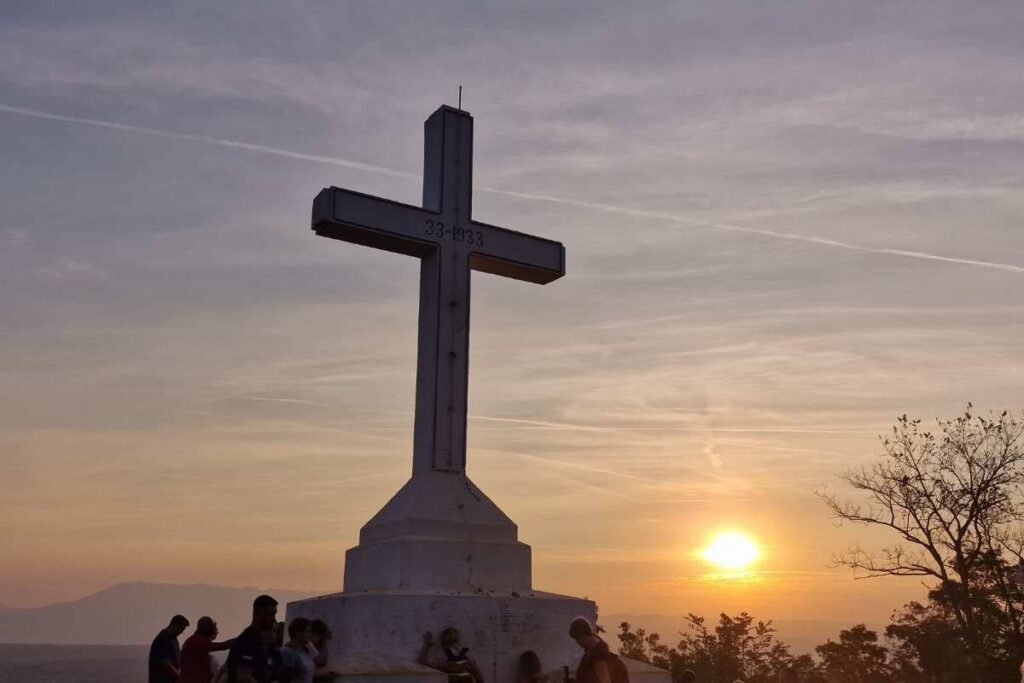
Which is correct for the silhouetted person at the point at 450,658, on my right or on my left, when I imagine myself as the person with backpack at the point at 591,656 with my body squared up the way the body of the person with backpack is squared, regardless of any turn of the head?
on my right

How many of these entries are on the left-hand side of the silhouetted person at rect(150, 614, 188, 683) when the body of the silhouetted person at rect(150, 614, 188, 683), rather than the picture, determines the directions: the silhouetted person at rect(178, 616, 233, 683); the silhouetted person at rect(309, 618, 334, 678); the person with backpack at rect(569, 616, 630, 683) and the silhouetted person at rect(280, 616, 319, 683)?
0

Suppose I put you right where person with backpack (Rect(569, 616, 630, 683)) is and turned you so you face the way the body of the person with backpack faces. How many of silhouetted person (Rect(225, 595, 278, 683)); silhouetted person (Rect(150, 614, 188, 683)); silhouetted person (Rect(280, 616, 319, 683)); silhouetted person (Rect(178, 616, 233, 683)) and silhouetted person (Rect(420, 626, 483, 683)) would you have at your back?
0

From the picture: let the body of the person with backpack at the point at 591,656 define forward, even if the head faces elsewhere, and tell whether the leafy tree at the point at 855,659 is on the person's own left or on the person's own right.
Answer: on the person's own right

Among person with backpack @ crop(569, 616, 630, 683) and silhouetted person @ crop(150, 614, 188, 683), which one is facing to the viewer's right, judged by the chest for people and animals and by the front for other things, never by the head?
the silhouetted person

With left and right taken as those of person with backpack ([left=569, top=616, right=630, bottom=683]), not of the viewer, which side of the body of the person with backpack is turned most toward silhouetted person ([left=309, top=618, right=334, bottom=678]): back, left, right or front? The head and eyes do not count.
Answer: front

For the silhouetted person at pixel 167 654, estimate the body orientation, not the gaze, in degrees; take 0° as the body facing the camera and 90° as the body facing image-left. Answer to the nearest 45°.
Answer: approximately 270°

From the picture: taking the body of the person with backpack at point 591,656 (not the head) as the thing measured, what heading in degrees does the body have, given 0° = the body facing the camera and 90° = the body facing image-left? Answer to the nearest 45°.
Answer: approximately 90°

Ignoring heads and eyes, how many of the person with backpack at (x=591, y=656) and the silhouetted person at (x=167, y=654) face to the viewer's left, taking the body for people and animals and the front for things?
1

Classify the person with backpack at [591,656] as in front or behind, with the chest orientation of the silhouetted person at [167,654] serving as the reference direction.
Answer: in front

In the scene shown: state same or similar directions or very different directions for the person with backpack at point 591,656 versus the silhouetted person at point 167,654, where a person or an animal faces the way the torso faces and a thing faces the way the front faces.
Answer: very different directions
